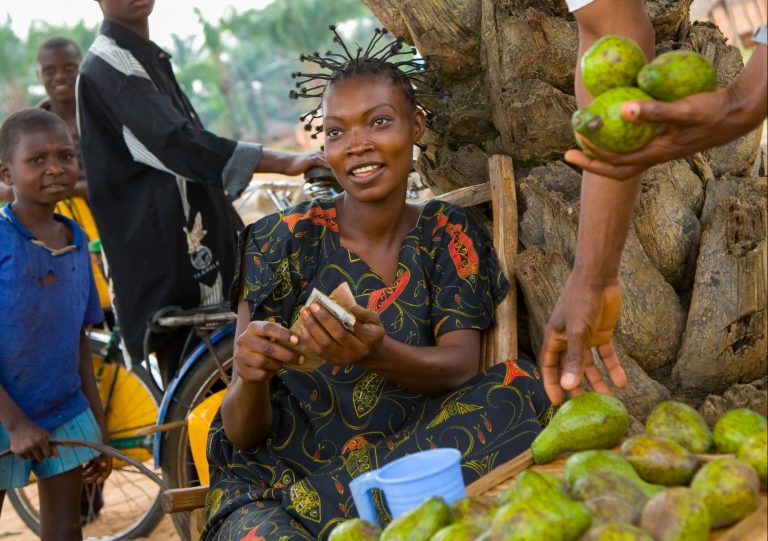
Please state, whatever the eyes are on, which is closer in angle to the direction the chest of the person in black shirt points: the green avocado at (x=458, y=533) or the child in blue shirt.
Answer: the green avocado

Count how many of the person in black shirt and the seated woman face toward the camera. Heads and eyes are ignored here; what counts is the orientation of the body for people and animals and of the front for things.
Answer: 1

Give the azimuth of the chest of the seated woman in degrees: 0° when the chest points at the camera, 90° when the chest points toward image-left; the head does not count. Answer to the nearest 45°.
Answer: approximately 0°

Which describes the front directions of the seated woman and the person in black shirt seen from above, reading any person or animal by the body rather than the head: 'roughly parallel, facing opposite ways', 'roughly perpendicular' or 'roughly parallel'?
roughly perpendicular

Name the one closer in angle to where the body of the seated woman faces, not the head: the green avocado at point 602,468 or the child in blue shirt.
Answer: the green avocado

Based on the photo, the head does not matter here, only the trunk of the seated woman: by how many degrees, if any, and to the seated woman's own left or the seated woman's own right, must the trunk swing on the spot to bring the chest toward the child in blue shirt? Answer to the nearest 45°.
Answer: approximately 135° to the seated woman's own right

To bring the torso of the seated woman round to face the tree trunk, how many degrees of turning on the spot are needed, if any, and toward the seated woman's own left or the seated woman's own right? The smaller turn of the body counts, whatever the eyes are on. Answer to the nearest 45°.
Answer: approximately 90° to the seated woman's own left

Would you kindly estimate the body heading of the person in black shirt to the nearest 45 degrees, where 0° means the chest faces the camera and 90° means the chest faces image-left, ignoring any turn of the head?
approximately 270°

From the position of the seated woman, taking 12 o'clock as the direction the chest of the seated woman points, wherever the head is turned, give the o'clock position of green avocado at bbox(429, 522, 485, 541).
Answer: The green avocado is roughly at 12 o'clock from the seated woman.

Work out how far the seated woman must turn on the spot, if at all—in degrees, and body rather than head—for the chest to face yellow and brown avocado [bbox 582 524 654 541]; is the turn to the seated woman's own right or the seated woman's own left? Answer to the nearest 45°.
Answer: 0° — they already face it
